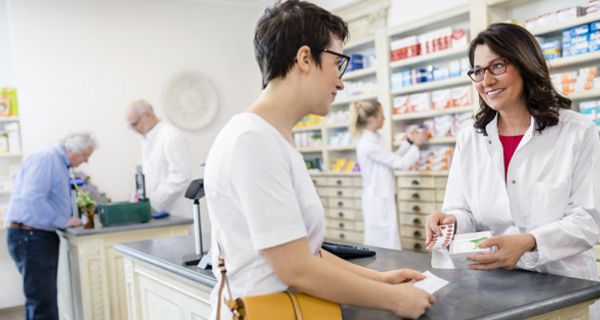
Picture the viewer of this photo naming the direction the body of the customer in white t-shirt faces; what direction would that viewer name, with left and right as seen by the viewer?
facing to the right of the viewer

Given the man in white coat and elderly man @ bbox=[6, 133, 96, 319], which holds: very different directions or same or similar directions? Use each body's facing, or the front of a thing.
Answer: very different directions

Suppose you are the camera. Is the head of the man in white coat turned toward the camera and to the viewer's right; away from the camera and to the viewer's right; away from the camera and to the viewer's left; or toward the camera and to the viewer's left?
toward the camera and to the viewer's left

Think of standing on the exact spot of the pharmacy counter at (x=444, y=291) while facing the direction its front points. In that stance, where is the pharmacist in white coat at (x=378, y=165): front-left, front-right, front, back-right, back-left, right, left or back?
back-right

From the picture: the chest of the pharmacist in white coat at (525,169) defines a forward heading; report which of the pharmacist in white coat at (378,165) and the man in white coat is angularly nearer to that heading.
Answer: the man in white coat

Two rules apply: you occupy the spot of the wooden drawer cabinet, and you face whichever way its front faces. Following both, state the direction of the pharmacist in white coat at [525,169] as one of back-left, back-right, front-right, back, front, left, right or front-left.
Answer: front

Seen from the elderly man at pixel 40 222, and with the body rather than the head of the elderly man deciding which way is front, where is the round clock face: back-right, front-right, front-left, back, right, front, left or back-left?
front-left

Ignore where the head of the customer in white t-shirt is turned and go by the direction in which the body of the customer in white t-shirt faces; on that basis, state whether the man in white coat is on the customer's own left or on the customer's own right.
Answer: on the customer's own left

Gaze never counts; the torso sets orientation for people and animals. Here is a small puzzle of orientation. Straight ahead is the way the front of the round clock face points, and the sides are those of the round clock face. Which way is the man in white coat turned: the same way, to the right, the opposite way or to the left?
to the right

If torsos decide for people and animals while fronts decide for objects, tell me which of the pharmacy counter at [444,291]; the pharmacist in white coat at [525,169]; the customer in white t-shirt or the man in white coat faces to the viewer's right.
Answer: the customer in white t-shirt

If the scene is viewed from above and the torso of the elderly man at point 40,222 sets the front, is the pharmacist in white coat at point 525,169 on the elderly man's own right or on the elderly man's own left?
on the elderly man's own right

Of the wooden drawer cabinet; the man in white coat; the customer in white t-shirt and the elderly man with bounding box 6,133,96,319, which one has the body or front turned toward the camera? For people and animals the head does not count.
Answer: the wooden drawer cabinet

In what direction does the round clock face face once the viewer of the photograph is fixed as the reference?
facing the viewer

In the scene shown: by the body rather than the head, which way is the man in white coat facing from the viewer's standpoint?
to the viewer's left

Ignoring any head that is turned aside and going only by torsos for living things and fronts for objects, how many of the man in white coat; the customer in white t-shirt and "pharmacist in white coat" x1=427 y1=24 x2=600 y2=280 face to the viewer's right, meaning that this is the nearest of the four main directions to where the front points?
1

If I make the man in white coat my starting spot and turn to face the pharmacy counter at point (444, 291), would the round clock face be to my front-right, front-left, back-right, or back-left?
back-left

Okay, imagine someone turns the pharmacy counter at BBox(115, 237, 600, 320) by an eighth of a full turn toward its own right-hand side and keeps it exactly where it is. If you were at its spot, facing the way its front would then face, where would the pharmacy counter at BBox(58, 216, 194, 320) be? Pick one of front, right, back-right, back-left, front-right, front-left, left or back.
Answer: front-right

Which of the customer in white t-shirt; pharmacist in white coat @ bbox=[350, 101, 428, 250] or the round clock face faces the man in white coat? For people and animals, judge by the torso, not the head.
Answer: the round clock face

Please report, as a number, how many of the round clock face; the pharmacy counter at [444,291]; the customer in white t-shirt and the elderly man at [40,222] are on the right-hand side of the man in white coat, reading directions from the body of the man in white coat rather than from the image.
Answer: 1

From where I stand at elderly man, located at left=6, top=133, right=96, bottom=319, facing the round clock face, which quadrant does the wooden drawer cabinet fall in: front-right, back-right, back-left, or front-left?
front-right

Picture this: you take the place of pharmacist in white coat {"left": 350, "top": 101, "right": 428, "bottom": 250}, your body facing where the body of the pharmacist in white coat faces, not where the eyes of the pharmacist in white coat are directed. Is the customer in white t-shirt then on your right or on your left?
on your right

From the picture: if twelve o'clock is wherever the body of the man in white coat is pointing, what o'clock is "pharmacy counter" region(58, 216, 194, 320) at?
The pharmacy counter is roughly at 10 o'clock from the man in white coat.

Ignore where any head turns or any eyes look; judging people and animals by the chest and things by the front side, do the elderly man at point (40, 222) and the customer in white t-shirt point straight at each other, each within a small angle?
no
